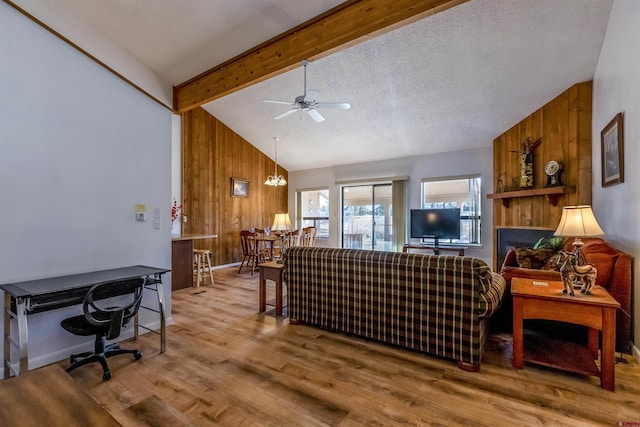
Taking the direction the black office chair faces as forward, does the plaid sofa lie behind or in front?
behind

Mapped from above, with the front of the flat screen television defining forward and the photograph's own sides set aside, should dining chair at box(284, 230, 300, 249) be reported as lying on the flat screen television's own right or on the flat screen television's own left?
on the flat screen television's own right

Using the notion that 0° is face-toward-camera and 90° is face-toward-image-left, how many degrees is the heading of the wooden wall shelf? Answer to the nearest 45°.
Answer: approximately 45°

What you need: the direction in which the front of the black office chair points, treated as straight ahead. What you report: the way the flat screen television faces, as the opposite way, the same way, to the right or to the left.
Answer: to the left

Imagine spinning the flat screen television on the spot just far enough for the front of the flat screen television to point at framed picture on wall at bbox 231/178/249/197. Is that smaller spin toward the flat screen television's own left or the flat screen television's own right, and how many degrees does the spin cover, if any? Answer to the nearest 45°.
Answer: approximately 90° to the flat screen television's own right

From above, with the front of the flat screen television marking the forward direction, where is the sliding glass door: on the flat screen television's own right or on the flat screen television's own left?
on the flat screen television's own right

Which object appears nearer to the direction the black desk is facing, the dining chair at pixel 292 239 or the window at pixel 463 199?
the window

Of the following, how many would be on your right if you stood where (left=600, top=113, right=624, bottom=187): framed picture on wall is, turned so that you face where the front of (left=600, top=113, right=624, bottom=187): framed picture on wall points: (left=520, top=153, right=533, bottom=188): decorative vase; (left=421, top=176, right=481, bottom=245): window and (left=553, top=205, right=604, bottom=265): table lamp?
2

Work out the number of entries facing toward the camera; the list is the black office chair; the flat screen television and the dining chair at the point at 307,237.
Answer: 1

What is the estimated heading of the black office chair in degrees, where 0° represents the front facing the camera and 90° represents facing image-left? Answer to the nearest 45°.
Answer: approximately 135°

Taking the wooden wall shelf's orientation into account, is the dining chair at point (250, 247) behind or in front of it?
in front

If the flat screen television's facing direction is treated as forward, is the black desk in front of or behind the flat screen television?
in front

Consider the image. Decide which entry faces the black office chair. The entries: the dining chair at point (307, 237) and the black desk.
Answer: the black desk
